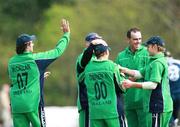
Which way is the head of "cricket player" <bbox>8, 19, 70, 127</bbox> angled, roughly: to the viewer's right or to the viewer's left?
to the viewer's right

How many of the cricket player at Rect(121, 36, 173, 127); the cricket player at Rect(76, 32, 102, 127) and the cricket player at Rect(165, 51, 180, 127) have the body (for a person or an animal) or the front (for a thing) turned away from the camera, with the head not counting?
1

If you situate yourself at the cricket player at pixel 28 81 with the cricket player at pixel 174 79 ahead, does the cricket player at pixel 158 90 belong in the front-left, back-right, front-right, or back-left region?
front-right

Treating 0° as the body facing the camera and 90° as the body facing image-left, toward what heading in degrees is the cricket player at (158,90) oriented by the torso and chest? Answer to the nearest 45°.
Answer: approximately 90°

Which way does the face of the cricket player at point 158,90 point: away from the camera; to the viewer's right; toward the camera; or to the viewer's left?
to the viewer's left

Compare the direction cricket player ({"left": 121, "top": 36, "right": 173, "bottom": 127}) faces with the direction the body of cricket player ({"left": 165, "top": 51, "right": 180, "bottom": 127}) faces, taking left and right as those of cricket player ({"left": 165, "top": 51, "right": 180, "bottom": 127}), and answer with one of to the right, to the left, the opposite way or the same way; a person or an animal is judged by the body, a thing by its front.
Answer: to the left

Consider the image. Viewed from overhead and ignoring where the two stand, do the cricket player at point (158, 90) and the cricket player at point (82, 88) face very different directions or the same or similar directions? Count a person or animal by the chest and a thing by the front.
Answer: very different directions

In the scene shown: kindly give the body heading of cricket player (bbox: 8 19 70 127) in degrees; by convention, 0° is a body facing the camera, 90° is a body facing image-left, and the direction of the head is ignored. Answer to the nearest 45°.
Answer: approximately 225°

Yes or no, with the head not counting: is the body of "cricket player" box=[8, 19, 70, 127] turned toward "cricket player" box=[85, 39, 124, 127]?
no

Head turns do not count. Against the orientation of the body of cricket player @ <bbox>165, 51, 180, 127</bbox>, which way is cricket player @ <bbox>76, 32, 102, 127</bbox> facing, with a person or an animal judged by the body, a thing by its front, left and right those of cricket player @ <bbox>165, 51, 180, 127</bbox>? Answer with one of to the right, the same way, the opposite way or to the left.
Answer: to the right

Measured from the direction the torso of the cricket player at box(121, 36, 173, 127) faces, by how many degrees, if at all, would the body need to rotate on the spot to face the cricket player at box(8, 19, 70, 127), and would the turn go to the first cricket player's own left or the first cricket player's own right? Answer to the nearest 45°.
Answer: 0° — they already face them

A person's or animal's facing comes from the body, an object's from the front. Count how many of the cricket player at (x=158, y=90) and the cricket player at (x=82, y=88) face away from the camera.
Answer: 0

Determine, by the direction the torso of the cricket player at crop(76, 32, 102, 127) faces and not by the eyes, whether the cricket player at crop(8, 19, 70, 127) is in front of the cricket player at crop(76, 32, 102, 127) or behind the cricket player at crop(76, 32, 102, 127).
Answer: behind
